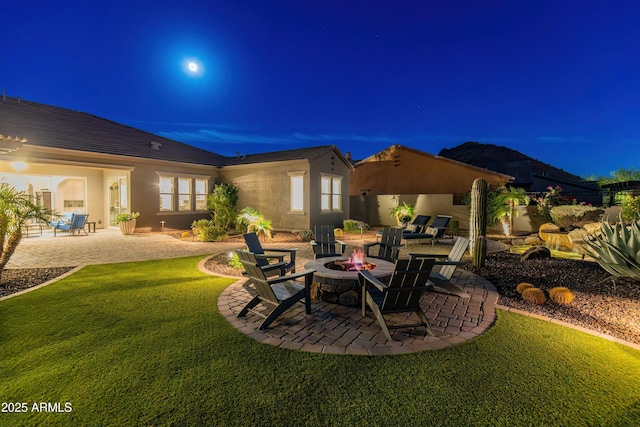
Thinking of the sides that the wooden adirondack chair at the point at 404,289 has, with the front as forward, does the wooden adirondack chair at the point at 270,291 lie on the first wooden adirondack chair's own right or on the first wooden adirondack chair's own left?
on the first wooden adirondack chair's own left

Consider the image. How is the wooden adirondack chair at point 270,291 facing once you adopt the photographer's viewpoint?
facing away from the viewer and to the right of the viewer

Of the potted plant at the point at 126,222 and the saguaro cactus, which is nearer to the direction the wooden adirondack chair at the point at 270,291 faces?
the saguaro cactus

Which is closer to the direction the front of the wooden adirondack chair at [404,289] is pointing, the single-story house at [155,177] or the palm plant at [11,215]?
the single-story house

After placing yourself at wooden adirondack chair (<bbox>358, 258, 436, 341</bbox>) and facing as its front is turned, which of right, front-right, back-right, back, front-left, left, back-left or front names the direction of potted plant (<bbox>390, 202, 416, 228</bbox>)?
front-right

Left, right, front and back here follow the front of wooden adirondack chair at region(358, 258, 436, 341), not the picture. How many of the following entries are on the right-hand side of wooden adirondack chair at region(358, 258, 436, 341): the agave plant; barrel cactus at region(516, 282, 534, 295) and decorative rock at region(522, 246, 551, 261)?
3

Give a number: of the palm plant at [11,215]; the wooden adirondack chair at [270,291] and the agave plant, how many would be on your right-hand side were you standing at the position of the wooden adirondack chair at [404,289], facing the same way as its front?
1

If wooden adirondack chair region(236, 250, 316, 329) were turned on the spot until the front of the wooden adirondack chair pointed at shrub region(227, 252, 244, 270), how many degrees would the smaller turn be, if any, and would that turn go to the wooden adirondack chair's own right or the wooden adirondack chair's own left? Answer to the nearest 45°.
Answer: approximately 45° to the wooden adirondack chair's own left

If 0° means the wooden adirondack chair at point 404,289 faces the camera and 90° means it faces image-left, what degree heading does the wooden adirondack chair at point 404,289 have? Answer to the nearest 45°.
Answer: approximately 135°

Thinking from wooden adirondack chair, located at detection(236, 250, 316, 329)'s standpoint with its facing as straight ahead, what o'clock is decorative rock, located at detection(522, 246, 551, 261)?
The decorative rock is roughly at 1 o'clock from the wooden adirondack chair.

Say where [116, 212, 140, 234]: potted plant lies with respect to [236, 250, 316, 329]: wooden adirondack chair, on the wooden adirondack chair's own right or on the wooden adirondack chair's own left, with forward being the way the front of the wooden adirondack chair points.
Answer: on the wooden adirondack chair's own left
